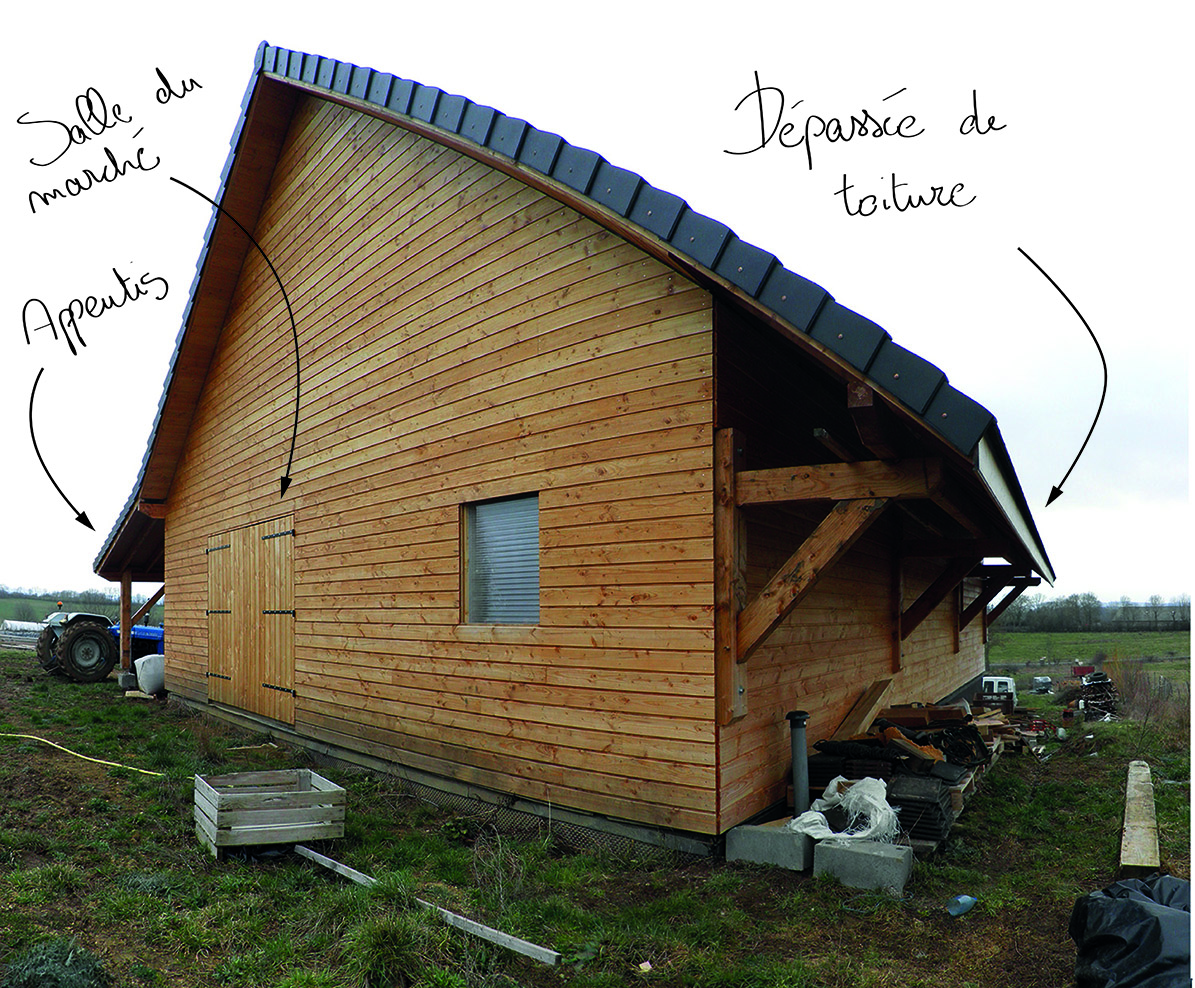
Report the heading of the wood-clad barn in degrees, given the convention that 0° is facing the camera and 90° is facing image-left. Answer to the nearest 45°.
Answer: approximately 45°

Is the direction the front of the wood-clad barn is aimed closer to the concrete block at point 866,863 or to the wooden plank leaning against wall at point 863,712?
the concrete block
